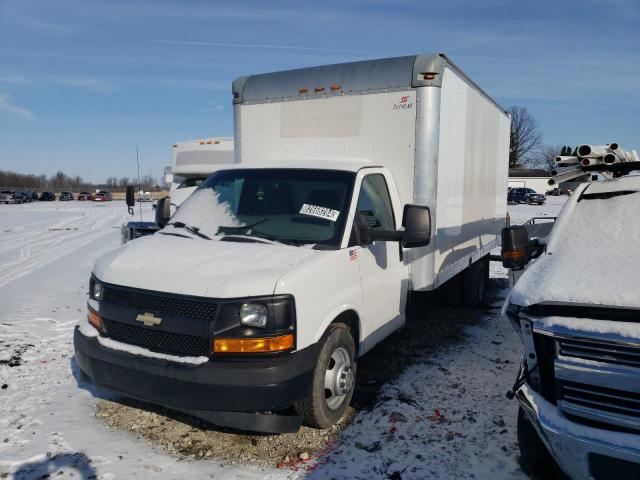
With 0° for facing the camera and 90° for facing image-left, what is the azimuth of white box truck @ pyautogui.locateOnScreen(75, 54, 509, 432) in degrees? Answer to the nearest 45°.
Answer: approximately 45°

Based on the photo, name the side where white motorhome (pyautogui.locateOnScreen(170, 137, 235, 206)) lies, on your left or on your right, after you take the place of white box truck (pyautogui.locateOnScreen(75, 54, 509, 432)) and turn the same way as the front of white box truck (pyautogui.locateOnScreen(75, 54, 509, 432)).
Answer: on your right
